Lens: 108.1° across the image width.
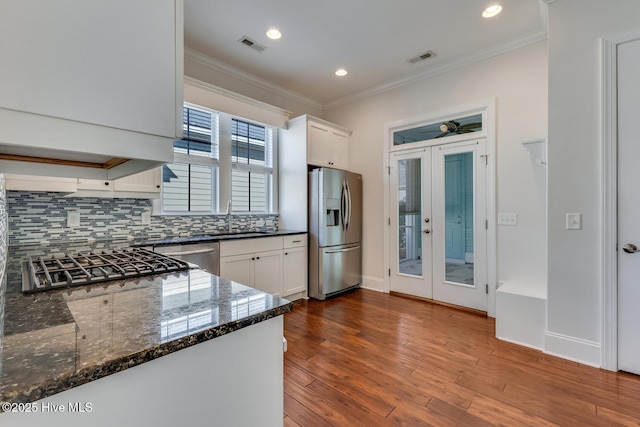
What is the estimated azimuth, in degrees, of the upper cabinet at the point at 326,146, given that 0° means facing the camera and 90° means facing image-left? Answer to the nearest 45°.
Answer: approximately 315°

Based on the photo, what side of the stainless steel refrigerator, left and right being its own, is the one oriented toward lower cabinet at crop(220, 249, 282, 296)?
right

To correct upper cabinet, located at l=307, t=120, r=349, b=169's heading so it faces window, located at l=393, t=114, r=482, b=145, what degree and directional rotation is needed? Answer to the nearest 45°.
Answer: approximately 45° to its left

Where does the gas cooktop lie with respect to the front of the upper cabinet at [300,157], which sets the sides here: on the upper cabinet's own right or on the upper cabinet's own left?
on the upper cabinet's own right

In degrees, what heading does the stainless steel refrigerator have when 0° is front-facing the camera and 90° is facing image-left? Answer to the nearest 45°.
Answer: approximately 315°

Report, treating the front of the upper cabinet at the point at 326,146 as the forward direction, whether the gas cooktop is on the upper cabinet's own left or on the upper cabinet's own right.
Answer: on the upper cabinet's own right

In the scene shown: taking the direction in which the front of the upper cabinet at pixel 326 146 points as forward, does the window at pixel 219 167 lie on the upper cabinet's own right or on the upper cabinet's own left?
on the upper cabinet's own right
